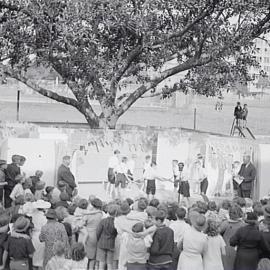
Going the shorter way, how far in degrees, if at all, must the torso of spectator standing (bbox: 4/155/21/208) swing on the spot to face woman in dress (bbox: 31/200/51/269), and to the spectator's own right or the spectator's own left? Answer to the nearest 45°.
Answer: approximately 90° to the spectator's own right

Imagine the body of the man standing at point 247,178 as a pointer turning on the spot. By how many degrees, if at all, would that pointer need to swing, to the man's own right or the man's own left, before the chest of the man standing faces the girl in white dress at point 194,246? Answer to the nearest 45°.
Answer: approximately 45° to the man's own left

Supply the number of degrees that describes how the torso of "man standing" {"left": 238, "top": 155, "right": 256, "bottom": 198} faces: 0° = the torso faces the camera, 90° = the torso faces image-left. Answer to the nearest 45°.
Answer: approximately 45°

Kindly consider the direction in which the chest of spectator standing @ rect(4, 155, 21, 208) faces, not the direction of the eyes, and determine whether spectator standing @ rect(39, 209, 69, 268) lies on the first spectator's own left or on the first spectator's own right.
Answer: on the first spectator's own right

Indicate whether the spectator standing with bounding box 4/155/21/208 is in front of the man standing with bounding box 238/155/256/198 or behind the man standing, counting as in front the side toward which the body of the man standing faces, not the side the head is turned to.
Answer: in front

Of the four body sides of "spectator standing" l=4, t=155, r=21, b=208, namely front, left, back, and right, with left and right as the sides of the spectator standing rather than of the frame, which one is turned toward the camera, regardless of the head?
right

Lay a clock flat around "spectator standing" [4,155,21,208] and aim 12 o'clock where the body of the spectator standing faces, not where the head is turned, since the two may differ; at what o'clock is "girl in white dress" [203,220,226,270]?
The girl in white dress is roughly at 2 o'clock from the spectator standing.

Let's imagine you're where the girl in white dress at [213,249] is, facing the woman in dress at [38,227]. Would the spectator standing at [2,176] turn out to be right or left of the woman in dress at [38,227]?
right

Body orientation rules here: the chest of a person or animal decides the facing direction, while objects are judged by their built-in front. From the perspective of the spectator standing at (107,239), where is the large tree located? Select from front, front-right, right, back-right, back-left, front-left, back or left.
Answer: front-left
